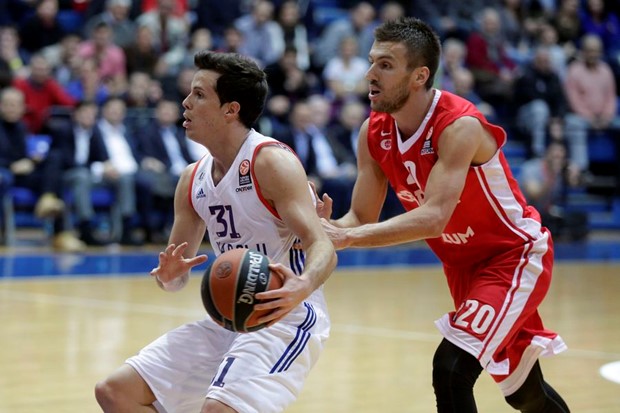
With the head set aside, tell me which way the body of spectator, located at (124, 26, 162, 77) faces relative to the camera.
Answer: toward the camera

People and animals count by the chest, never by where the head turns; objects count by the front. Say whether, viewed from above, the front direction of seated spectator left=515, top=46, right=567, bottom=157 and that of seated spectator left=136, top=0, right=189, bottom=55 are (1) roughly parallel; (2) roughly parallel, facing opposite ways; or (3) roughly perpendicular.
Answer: roughly parallel

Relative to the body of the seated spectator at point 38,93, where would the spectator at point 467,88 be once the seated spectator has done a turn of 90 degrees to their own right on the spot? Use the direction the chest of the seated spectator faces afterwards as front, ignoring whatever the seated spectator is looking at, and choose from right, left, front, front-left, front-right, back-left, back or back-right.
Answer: back

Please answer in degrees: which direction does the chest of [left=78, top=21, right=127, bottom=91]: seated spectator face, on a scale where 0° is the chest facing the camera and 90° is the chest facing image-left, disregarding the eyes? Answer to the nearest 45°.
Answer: approximately 0°

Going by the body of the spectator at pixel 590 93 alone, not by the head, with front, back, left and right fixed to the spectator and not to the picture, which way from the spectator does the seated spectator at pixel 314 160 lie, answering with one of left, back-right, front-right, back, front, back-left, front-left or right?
front-right

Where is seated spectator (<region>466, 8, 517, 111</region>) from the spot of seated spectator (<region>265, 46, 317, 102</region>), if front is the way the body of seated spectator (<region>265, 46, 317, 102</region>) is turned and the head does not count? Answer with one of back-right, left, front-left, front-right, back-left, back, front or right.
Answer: back-left

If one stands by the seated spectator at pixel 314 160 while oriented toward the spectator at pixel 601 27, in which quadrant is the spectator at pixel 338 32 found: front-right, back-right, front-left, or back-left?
front-left

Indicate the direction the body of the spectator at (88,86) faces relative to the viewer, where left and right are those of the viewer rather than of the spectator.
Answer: facing the viewer

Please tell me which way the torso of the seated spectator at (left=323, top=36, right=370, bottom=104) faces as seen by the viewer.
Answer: toward the camera

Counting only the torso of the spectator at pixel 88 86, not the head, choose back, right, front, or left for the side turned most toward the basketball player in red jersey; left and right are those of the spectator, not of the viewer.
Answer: front

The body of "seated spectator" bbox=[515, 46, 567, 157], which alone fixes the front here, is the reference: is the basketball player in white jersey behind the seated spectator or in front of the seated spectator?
in front

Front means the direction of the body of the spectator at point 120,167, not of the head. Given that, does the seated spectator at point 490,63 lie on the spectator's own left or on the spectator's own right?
on the spectator's own left

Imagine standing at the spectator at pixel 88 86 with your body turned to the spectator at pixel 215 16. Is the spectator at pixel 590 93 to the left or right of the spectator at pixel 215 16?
right

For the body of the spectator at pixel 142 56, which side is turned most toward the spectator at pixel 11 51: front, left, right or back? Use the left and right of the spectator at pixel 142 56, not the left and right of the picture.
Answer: right

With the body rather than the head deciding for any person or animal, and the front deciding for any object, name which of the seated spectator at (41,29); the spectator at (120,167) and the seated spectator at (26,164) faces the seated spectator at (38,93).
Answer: the seated spectator at (41,29)

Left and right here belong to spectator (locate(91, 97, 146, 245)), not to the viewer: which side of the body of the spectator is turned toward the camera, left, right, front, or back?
front
